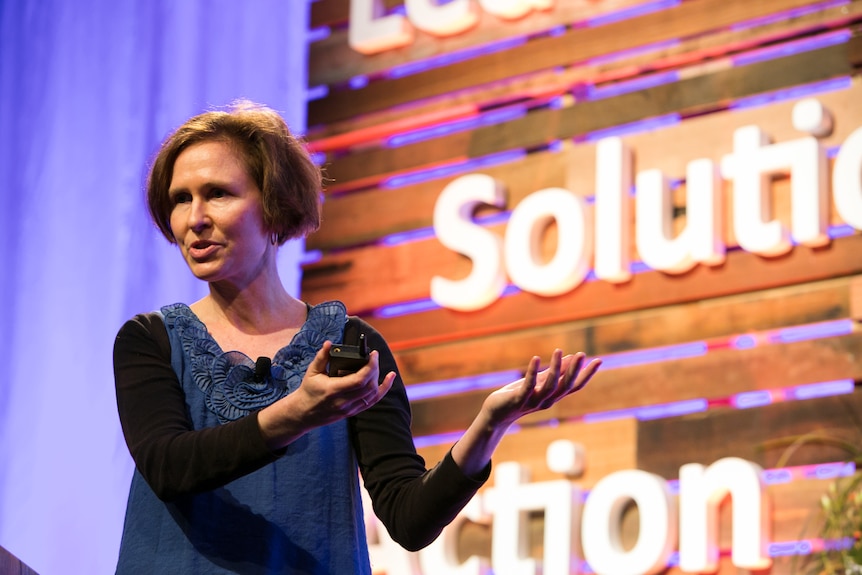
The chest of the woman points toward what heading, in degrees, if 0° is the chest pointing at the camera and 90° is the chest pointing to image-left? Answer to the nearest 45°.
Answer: approximately 0°

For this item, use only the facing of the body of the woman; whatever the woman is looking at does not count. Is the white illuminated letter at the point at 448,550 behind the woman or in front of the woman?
behind
